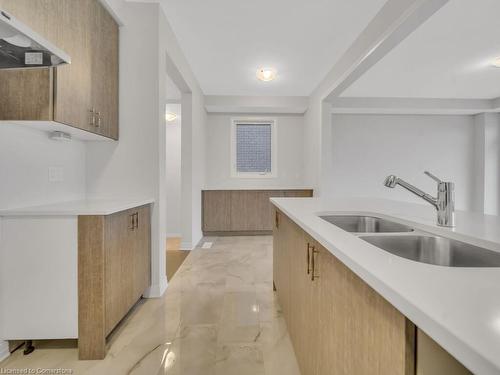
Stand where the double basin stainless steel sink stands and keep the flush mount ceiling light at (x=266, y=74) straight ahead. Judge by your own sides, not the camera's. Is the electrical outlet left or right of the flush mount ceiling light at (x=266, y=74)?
left

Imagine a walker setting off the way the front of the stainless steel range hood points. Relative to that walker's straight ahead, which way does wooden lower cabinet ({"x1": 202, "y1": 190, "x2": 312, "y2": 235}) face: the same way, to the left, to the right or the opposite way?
to the right

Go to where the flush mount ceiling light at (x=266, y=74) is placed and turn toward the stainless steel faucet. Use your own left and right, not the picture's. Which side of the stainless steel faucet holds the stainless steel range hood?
right

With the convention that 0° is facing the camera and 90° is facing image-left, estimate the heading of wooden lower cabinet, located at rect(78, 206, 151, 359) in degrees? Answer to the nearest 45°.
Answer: approximately 315°

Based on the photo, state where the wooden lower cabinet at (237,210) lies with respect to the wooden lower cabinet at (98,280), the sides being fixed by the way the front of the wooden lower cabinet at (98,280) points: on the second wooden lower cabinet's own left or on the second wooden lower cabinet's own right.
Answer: on the second wooden lower cabinet's own left

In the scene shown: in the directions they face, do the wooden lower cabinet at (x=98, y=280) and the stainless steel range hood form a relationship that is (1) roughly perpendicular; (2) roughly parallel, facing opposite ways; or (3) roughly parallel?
roughly parallel

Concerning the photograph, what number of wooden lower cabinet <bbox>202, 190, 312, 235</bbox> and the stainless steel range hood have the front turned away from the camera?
0

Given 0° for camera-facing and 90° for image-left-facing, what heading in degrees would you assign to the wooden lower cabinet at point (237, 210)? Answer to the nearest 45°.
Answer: approximately 0°

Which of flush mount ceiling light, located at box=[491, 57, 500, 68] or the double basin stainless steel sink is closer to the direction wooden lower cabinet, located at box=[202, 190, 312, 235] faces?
the double basin stainless steel sink

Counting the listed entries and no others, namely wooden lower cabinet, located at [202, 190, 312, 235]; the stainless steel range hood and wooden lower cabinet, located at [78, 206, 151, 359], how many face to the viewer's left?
0

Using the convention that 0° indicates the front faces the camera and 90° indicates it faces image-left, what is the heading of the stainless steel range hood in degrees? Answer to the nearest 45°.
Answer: approximately 315°

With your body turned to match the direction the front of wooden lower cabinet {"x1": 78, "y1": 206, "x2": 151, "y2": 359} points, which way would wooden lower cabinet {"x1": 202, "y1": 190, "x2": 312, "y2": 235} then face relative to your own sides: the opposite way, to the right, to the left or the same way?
to the right

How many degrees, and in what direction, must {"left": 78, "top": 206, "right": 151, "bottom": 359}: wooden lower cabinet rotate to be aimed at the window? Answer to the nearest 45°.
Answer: approximately 90° to its left

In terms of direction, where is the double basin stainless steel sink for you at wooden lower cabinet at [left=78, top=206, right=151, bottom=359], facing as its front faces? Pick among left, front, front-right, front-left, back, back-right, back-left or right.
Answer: front

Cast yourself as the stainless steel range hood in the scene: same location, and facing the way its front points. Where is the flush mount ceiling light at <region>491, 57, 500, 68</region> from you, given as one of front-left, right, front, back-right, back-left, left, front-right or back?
front-left
